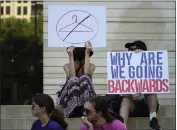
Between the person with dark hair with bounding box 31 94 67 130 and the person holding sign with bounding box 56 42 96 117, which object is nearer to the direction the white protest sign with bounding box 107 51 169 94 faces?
the person with dark hair

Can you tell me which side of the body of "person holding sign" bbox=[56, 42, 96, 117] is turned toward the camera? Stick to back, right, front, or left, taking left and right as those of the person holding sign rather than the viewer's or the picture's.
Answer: front

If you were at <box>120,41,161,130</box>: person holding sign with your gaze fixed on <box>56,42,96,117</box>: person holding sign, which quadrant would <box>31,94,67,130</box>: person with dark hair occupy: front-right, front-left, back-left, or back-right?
front-left

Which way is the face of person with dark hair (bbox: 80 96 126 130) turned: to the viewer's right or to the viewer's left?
to the viewer's left

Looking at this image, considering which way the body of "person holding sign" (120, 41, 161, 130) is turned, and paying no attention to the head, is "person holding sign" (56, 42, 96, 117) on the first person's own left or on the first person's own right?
on the first person's own right

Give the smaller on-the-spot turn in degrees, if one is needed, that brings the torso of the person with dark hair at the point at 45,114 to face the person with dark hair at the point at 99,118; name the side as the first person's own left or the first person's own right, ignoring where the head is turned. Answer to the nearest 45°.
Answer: approximately 135° to the first person's own left

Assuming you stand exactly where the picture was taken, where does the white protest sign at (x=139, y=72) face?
facing the viewer

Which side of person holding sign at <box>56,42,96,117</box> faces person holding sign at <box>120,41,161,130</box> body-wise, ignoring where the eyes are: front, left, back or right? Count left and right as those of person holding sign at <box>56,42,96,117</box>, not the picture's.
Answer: left

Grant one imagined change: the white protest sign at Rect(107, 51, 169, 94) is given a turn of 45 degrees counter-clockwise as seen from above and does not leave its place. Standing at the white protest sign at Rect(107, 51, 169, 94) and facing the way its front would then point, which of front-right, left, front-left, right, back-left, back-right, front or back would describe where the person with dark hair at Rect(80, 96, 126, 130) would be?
front-right

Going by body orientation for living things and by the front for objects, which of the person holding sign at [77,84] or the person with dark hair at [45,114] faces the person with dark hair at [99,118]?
the person holding sign

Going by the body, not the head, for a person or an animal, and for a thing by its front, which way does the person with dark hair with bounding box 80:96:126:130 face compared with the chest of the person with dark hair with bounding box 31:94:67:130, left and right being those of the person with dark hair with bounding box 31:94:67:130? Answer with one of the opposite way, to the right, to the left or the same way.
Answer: the same way
